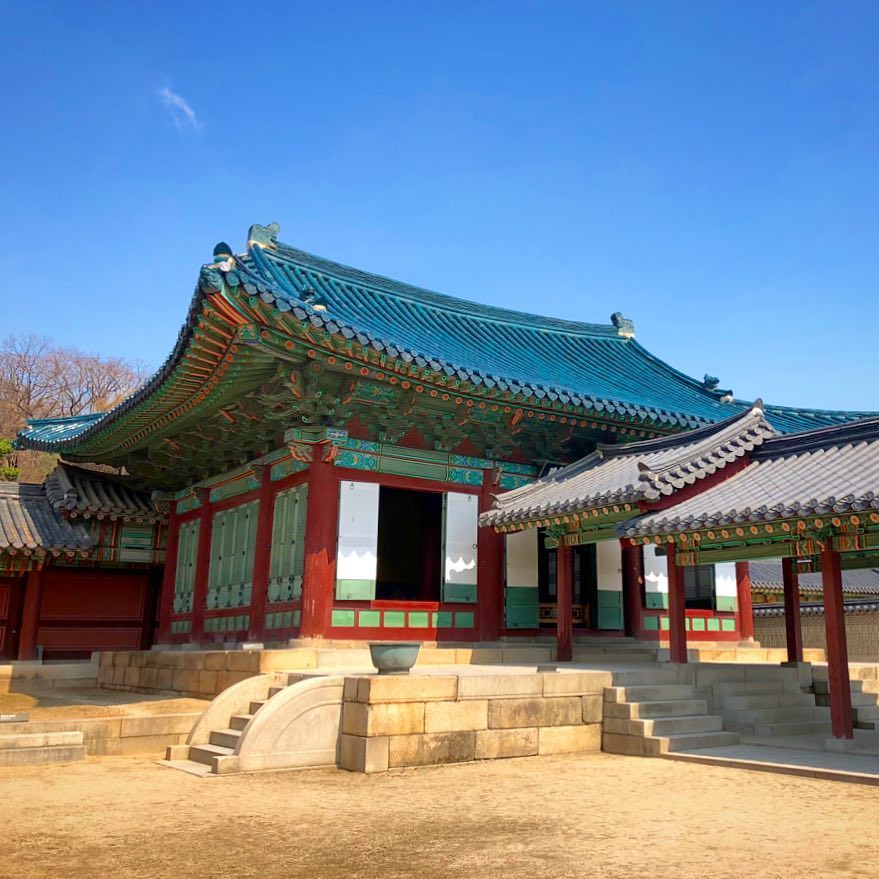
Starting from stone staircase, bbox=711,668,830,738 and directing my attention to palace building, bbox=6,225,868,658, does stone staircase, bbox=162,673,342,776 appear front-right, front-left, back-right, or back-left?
front-left

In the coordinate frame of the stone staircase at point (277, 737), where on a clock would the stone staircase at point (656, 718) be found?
the stone staircase at point (656, 718) is roughly at 7 o'clock from the stone staircase at point (277, 737).

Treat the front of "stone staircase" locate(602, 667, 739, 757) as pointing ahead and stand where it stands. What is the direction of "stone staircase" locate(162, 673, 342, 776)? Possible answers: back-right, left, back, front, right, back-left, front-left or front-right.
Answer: right

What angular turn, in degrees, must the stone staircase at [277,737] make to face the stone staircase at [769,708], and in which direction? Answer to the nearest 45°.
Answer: approximately 135° to its left

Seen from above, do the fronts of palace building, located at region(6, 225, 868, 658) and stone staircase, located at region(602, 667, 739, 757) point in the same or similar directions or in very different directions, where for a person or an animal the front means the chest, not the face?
same or similar directions

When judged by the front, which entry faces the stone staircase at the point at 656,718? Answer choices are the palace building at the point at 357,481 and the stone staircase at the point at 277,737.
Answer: the palace building

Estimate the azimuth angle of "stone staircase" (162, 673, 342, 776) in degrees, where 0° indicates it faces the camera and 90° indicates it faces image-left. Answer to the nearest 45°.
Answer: approximately 45°

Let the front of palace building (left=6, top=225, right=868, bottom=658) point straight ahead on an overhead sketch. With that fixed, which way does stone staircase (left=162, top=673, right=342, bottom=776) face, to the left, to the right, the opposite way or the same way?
to the right

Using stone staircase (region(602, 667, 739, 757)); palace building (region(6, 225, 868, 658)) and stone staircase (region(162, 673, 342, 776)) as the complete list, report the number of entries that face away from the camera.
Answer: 0

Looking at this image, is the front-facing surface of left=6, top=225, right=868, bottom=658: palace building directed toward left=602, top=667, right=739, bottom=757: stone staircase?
yes

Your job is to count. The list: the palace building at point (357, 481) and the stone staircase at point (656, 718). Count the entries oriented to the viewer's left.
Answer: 0

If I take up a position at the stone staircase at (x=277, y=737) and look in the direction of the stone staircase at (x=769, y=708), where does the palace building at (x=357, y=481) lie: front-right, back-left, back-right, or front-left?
front-left

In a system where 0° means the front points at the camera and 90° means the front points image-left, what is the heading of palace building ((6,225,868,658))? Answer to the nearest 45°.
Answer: approximately 315°

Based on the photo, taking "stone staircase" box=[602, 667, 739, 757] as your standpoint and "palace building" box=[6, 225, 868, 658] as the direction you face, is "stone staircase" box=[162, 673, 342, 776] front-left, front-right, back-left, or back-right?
front-left

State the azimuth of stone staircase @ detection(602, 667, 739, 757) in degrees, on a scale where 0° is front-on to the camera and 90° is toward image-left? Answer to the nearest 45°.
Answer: approximately 315°
